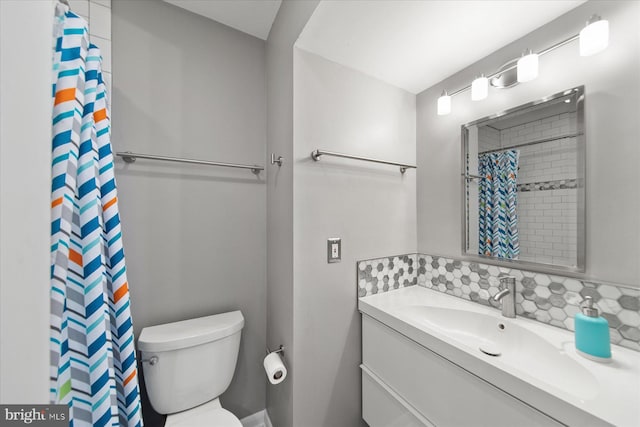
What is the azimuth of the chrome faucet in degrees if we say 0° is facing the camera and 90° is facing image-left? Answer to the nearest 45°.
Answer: approximately 45°

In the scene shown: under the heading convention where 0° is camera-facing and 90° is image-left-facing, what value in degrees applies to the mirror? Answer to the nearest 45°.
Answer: approximately 45°

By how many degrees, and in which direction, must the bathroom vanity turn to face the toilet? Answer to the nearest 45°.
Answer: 0° — it already faces it

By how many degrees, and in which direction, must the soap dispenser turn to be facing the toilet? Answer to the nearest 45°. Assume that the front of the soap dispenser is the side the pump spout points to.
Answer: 0° — it already faces it

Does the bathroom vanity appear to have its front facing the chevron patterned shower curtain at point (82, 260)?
yes

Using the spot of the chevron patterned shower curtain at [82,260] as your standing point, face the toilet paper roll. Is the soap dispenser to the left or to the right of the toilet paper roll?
right

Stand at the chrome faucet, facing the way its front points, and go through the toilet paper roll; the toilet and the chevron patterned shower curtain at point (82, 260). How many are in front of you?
3

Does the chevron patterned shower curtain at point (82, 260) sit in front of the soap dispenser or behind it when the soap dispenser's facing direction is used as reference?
in front
